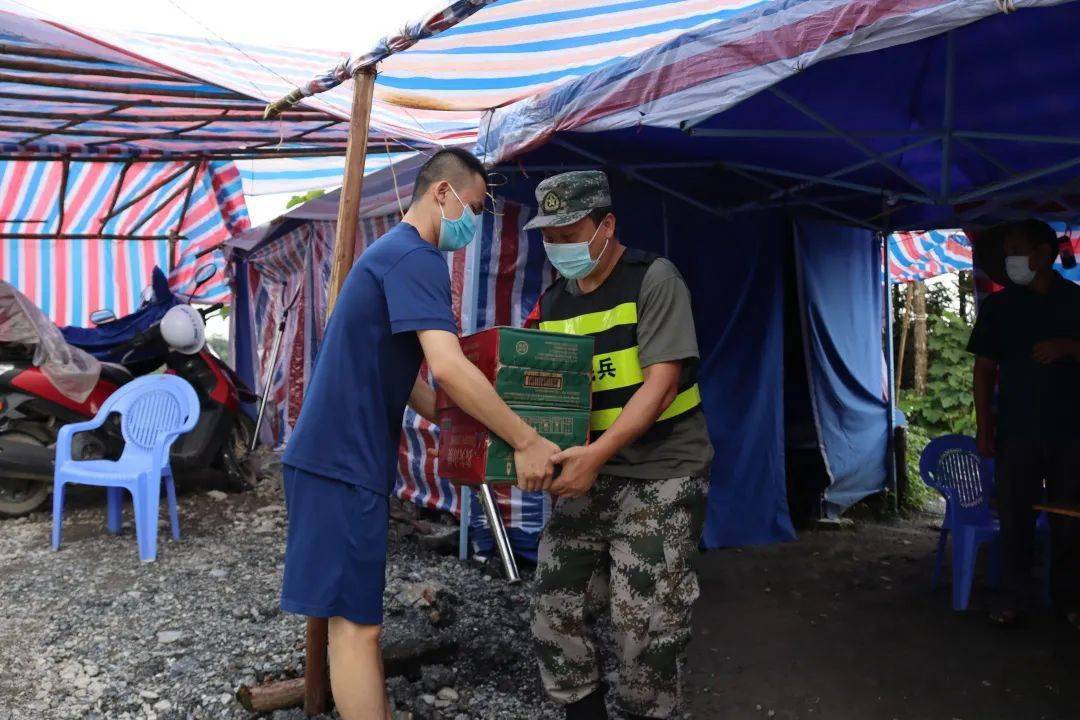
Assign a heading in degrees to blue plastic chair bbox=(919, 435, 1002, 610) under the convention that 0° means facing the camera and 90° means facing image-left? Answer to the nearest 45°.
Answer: approximately 315°

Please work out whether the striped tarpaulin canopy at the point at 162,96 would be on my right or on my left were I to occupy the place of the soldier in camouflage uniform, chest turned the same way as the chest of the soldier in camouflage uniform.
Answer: on my right

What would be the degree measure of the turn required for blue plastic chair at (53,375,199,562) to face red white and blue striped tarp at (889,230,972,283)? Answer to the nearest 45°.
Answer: approximately 135° to its left

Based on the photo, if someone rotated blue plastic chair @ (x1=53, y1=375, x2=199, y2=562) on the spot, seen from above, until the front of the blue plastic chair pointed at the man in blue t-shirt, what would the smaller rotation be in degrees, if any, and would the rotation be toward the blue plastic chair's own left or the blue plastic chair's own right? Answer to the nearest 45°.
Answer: approximately 45° to the blue plastic chair's own left

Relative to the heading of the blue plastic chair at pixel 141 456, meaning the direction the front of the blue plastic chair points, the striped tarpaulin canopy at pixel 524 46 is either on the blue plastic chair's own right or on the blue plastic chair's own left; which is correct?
on the blue plastic chair's own left

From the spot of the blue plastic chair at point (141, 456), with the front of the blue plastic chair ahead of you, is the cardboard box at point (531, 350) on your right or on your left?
on your left

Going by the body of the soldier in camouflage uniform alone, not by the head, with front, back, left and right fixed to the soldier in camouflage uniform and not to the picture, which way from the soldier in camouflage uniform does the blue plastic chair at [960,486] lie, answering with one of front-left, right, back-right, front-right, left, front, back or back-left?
back

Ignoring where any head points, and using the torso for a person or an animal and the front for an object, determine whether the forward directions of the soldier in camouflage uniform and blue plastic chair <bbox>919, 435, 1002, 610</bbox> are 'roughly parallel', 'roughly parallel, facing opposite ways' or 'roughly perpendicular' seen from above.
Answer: roughly perpendicular

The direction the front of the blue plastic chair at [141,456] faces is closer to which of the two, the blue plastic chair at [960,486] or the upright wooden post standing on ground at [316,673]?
the upright wooden post standing on ground

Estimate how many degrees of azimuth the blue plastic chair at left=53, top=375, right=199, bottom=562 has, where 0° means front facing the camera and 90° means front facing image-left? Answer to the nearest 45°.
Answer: approximately 45°

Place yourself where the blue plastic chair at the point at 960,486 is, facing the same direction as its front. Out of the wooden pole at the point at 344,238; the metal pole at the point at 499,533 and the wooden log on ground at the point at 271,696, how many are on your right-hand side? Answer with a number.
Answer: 3

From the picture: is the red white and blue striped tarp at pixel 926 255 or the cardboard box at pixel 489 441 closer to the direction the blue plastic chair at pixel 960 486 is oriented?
the cardboard box
